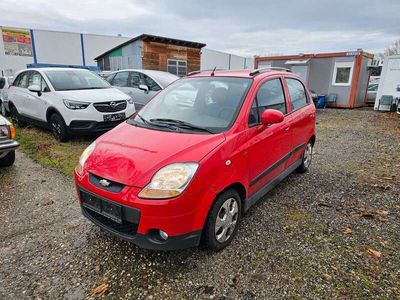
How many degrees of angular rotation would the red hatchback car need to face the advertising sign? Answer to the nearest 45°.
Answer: approximately 90° to its right

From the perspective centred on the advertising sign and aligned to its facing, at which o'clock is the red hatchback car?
The red hatchback car is roughly at 12 o'clock from the advertising sign.

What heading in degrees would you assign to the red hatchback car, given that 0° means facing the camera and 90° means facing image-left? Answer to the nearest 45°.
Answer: approximately 45°

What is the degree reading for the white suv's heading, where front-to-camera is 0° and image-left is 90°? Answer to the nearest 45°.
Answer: approximately 315°

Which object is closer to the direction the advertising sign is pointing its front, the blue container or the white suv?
the white suv

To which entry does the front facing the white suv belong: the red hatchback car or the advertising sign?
the advertising sign

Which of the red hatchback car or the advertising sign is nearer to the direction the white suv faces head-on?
the red hatchback car

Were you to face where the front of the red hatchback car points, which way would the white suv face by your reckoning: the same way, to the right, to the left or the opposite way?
to the left

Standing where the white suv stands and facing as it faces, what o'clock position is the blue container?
The blue container is roughly at 10 o'clock from the white suv.

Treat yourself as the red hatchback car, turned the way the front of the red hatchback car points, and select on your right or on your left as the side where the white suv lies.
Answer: on your right
